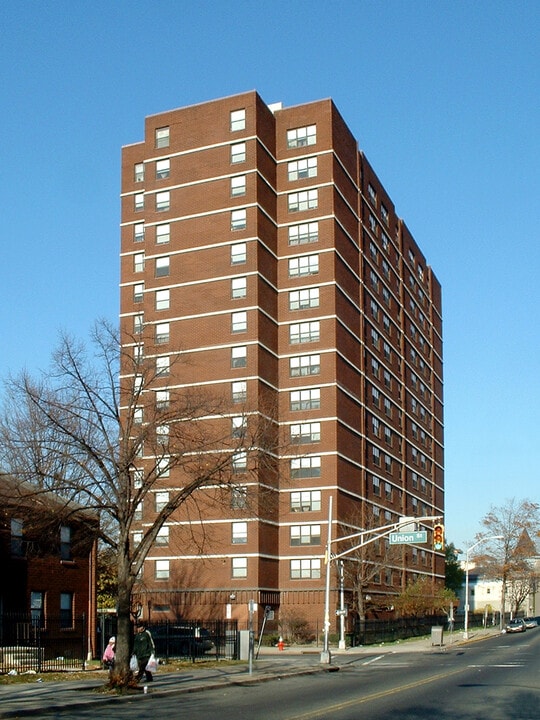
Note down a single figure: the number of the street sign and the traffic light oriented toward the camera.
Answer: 2

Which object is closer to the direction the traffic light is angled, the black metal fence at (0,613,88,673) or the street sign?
the black metal fence

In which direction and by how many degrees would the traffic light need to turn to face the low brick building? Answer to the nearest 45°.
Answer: approximately 90° to its right

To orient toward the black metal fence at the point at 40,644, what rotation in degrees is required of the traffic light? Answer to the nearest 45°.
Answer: approximately 90° to its right

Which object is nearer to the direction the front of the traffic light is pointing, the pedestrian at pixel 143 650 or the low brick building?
the pedestrian

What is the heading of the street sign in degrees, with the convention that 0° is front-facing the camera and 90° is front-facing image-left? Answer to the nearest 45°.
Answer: approximately 0°
